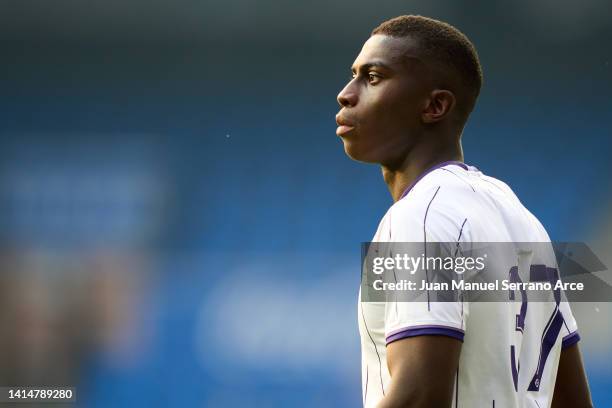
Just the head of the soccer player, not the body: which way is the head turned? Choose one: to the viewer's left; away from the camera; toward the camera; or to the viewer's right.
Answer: to the viewer's left

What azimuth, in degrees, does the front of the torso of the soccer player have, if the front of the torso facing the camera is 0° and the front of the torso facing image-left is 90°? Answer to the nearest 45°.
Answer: approximately 135°
